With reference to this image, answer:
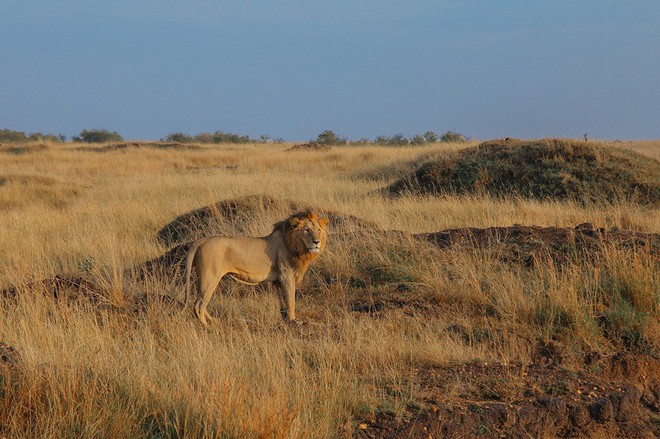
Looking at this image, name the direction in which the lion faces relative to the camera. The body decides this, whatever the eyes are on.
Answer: to the viewer's right

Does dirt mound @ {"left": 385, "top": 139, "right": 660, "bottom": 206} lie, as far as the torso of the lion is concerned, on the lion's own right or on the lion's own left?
on the lion's own left

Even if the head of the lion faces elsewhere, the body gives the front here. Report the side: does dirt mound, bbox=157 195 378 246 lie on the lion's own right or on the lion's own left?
on the lion's own left

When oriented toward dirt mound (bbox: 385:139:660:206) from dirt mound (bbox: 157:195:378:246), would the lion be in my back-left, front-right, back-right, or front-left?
back-right
